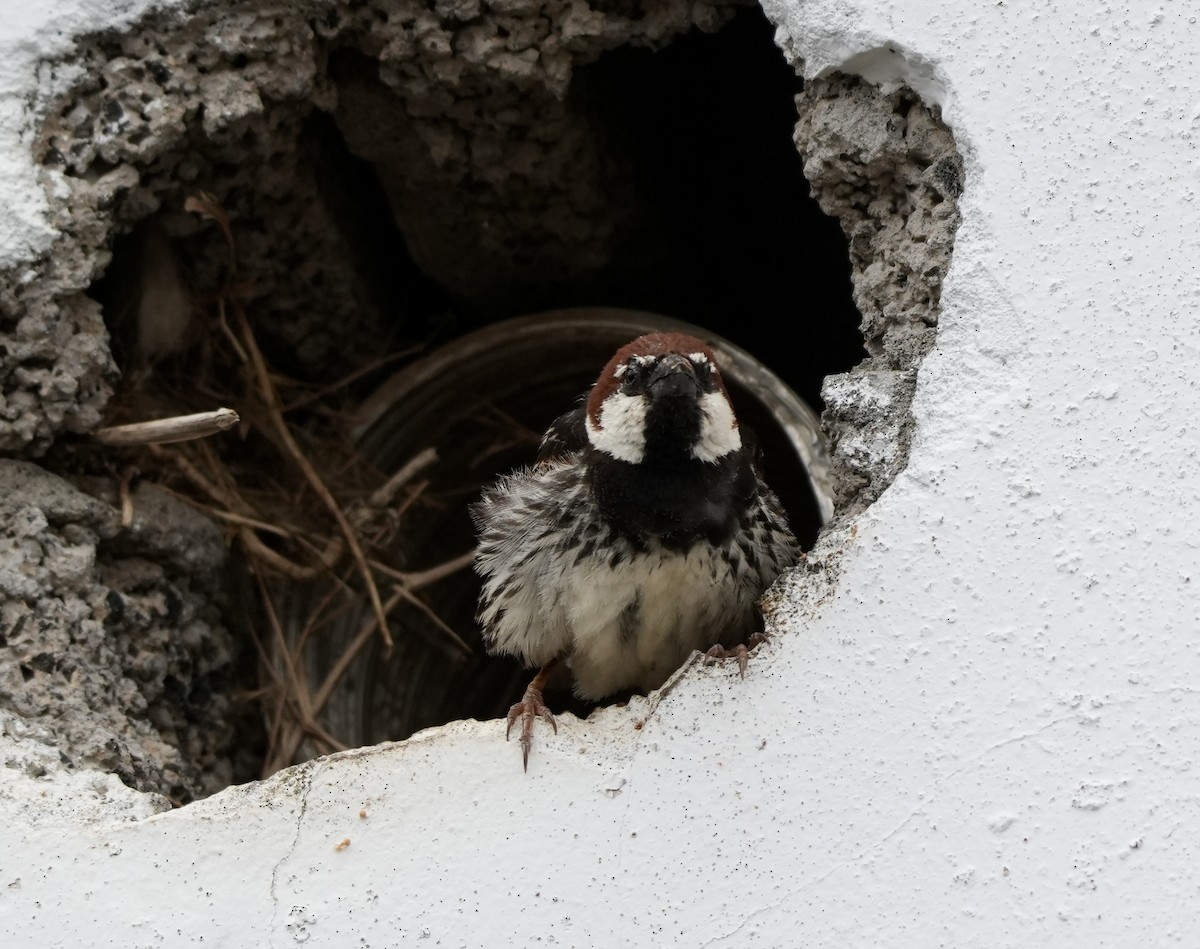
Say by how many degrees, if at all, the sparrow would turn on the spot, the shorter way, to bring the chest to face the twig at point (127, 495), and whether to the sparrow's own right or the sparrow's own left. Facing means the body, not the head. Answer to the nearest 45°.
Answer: approximately 90° to the sparrow's own right

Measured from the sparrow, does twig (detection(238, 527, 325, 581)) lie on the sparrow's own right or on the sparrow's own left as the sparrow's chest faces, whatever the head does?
on the sparrow's own right

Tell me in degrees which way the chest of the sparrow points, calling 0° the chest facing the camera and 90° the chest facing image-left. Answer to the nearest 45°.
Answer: approximately 0°

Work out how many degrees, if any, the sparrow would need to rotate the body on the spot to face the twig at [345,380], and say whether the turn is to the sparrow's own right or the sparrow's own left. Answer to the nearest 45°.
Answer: approximately 135° to the sparrow's own right

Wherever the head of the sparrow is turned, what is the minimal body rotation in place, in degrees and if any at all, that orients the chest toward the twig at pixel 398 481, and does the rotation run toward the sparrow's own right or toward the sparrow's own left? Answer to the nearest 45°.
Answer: approximately 135° to the sparrow's own right
